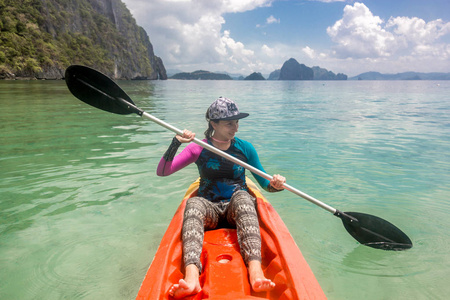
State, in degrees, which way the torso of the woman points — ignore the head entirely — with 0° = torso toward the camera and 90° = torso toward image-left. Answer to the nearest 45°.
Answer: approximately 0°

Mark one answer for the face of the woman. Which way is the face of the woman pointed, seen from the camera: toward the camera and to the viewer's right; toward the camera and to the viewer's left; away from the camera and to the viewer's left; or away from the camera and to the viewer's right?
toward the camera and to the viewer's right
